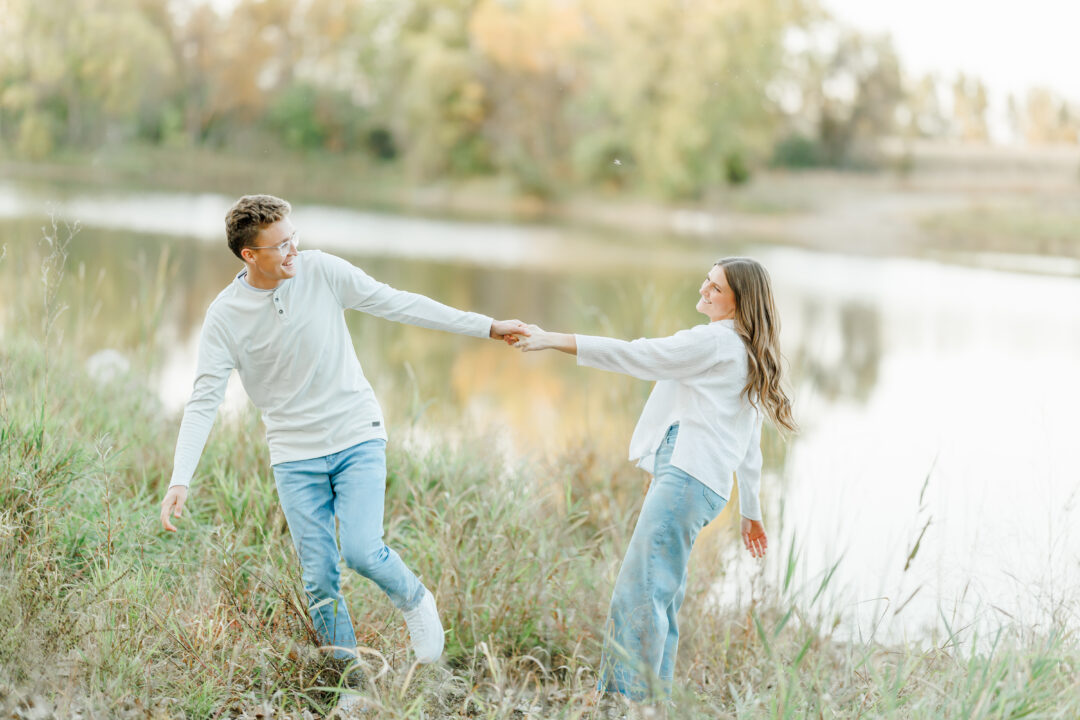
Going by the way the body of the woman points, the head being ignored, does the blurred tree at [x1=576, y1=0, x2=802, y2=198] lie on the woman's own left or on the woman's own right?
on the woman's own right

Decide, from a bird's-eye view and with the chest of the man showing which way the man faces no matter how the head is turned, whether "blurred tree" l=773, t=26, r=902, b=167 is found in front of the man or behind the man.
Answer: behind

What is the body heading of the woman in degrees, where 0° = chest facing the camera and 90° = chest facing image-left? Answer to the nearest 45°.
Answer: approximately 90°

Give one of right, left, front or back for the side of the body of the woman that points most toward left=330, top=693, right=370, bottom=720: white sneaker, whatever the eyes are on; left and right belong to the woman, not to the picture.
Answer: front

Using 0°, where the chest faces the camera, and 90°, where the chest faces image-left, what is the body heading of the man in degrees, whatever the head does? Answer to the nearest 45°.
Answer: approximately 0°

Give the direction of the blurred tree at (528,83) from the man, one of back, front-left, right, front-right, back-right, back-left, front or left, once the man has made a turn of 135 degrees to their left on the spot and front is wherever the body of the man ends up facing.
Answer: front-left

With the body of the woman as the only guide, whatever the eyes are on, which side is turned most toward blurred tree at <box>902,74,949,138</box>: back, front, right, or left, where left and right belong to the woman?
right

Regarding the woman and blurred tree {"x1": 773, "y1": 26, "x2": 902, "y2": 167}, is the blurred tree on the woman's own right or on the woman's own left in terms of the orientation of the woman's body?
on the woman's own right
